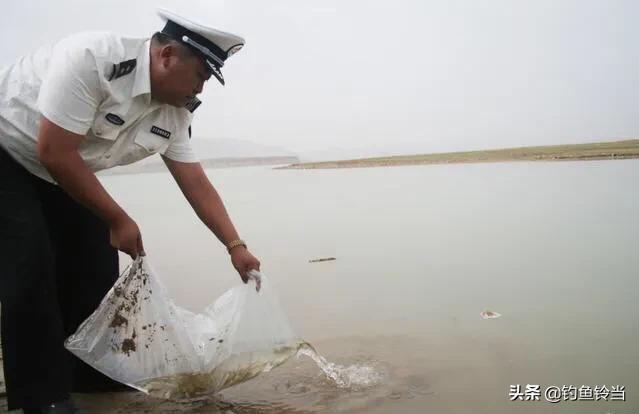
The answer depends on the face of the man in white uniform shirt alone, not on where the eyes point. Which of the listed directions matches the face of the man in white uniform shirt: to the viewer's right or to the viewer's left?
to the viewer's right

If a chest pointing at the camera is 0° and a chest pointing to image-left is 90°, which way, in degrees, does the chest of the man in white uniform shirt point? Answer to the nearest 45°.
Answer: approximately 315°
